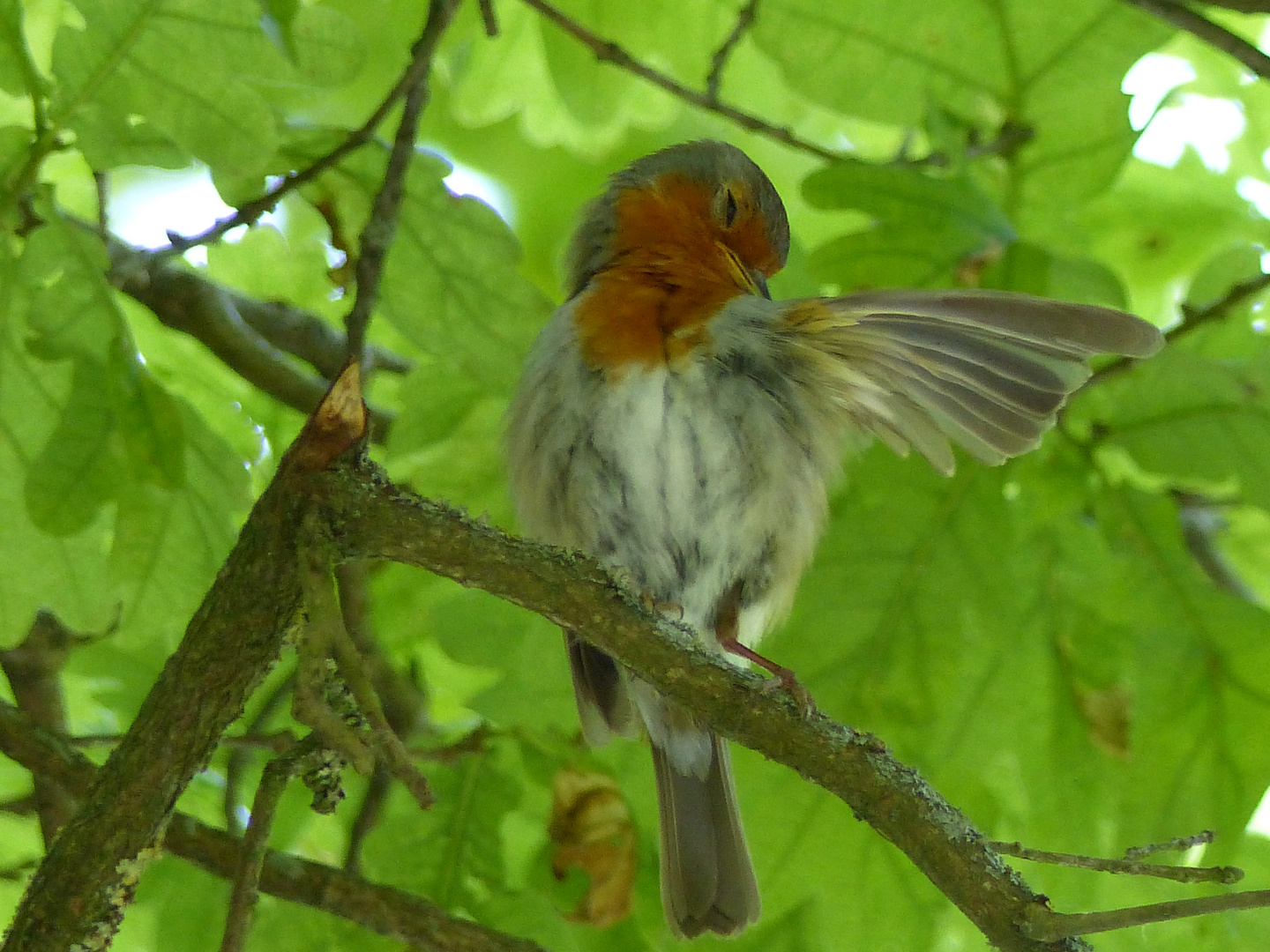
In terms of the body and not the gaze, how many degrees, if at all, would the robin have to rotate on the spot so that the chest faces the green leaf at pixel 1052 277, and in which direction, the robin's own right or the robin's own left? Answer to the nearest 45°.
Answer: approximately 90° to the robin's own left

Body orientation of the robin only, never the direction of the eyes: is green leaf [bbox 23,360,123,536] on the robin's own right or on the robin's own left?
on the robin's own right

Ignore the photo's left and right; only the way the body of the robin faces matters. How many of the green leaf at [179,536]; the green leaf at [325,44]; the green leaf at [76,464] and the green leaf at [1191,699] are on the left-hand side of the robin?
1

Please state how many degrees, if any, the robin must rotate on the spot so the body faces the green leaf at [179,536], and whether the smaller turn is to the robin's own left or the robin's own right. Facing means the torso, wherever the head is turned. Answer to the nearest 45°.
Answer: approximately 90° to the robin's own right

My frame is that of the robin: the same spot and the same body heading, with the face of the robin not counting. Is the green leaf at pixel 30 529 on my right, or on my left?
on my right

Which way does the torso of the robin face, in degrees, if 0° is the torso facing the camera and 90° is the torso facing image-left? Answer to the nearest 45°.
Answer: approximately 0°

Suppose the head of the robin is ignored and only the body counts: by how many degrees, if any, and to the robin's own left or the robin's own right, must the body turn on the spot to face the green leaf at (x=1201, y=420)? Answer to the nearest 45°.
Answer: approximately 90° to the robin's own left
